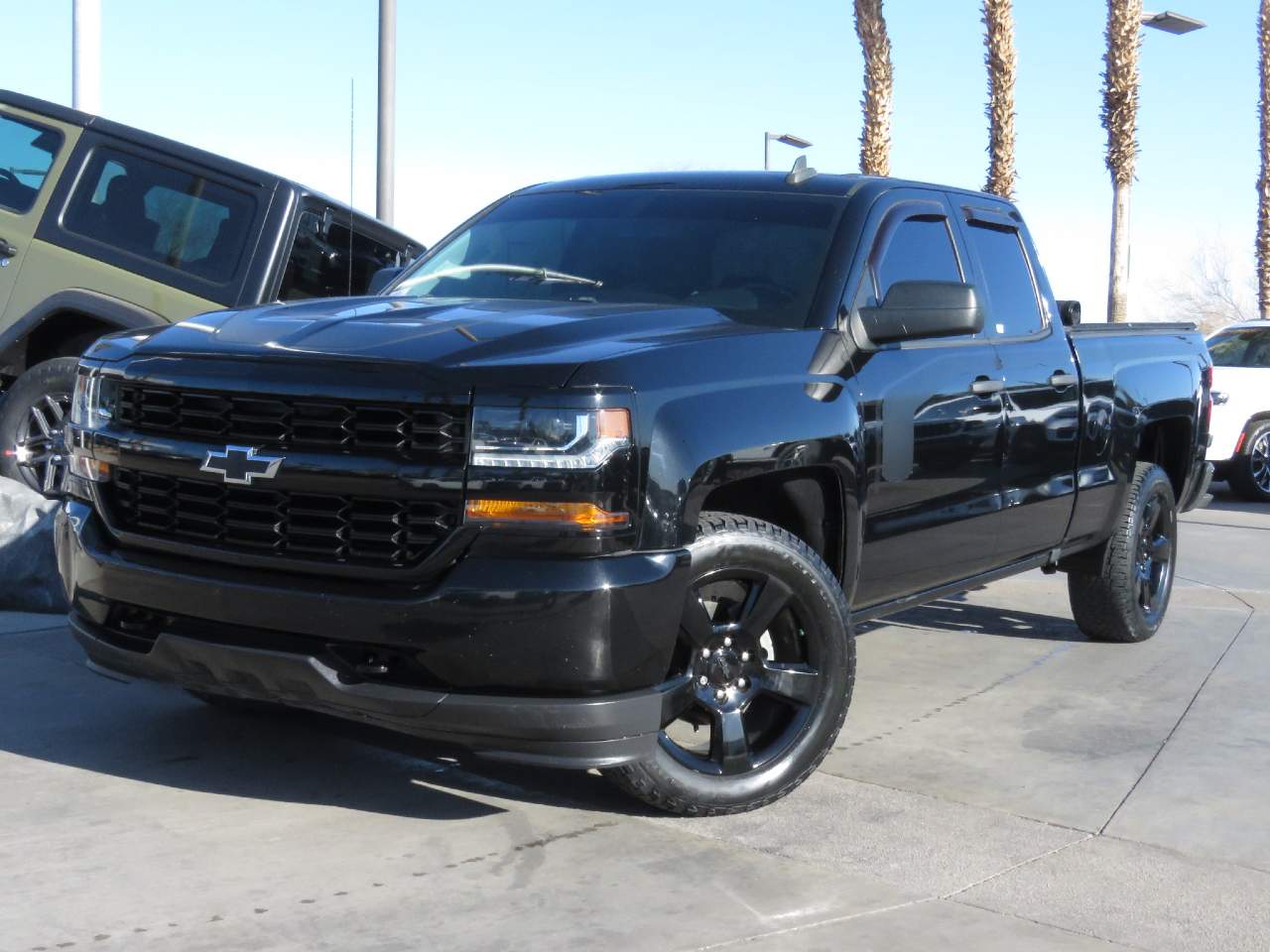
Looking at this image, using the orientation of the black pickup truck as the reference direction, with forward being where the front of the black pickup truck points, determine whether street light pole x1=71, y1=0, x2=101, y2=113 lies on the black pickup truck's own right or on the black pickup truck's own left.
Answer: on the black pickup truck's own right

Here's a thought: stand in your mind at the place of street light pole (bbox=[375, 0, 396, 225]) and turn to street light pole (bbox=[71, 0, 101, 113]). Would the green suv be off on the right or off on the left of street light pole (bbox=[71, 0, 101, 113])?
left

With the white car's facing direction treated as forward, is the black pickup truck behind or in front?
behind

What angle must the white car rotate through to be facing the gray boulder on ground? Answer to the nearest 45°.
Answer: approximately 180°

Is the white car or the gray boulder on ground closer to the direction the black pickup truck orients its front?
the gray boulder on ground

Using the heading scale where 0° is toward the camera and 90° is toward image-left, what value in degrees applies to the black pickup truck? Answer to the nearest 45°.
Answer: approximately 45°
